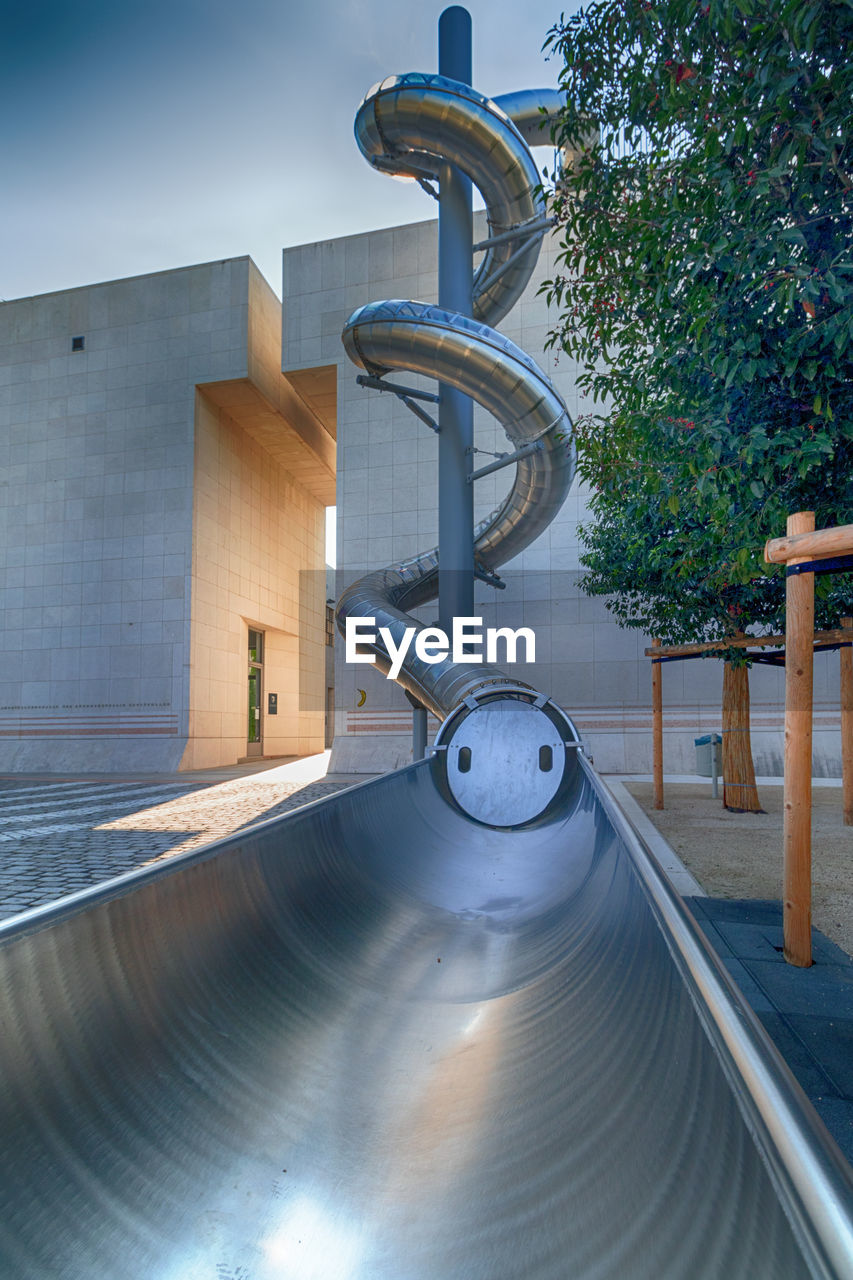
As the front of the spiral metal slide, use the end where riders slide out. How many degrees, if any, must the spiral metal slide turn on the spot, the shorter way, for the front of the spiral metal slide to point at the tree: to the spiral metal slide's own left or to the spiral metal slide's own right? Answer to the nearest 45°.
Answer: approximately 135° to the spiral metal slide's own left

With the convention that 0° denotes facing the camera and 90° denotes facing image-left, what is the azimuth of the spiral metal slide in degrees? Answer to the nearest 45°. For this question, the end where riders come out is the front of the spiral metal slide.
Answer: approximately 0°

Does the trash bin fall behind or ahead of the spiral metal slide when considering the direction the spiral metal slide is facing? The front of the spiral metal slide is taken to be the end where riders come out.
behind
